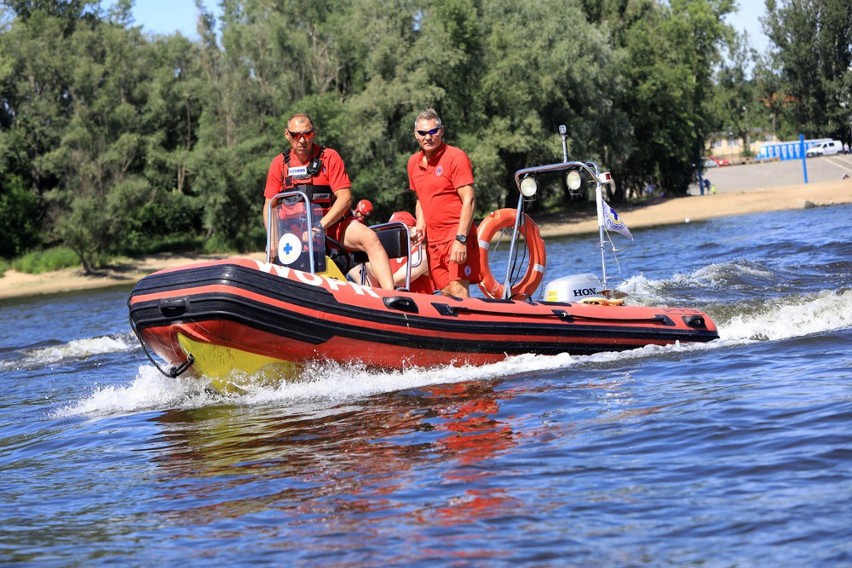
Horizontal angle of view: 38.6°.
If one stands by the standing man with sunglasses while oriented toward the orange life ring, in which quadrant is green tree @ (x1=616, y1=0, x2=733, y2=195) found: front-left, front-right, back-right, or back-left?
front-left

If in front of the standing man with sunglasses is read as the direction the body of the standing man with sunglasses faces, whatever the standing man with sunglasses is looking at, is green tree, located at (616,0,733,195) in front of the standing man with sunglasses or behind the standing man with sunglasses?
behind

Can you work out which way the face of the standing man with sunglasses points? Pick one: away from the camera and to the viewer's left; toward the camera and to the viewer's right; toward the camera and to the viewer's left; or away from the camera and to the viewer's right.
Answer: toward the camera and to the viewer's left

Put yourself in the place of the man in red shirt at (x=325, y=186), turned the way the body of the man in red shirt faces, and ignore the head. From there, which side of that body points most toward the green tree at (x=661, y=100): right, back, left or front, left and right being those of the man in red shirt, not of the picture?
back

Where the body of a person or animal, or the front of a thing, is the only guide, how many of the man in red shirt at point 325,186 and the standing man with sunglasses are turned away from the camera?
0

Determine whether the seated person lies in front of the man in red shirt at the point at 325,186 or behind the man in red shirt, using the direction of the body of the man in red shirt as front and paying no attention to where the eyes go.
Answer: behind

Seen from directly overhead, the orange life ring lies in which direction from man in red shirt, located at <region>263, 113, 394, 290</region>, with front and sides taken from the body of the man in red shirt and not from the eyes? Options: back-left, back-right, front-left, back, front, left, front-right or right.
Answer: back-left

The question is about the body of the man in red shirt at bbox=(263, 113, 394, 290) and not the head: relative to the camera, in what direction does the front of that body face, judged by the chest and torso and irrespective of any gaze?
toward the camera

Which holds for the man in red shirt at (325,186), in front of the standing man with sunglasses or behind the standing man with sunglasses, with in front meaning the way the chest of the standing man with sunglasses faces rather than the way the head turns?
in front

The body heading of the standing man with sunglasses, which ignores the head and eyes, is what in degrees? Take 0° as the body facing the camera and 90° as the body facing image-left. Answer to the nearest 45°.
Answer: approximately 45°

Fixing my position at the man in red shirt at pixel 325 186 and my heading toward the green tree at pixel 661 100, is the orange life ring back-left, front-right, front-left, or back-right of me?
front-right

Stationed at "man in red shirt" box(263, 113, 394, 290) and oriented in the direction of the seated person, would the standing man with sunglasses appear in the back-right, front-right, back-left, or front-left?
front-right

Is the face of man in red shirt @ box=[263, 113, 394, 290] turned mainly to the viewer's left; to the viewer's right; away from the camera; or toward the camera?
toward the camera

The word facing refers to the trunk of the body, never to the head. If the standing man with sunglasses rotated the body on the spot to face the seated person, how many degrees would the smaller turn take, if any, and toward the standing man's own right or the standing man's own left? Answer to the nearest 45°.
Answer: approximately 90° to the standing man's own right
